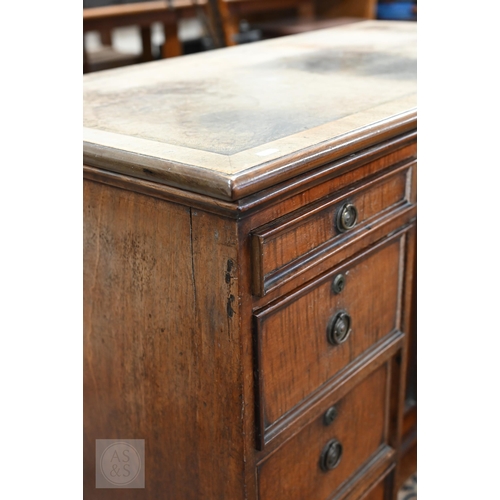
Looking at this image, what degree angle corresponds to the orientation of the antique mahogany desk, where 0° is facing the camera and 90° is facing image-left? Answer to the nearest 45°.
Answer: approximately 315°

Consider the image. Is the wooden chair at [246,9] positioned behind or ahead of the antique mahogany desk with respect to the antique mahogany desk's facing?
behind

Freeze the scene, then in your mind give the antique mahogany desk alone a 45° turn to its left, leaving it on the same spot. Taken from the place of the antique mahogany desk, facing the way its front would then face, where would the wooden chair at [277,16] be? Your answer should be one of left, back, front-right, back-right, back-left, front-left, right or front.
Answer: left
